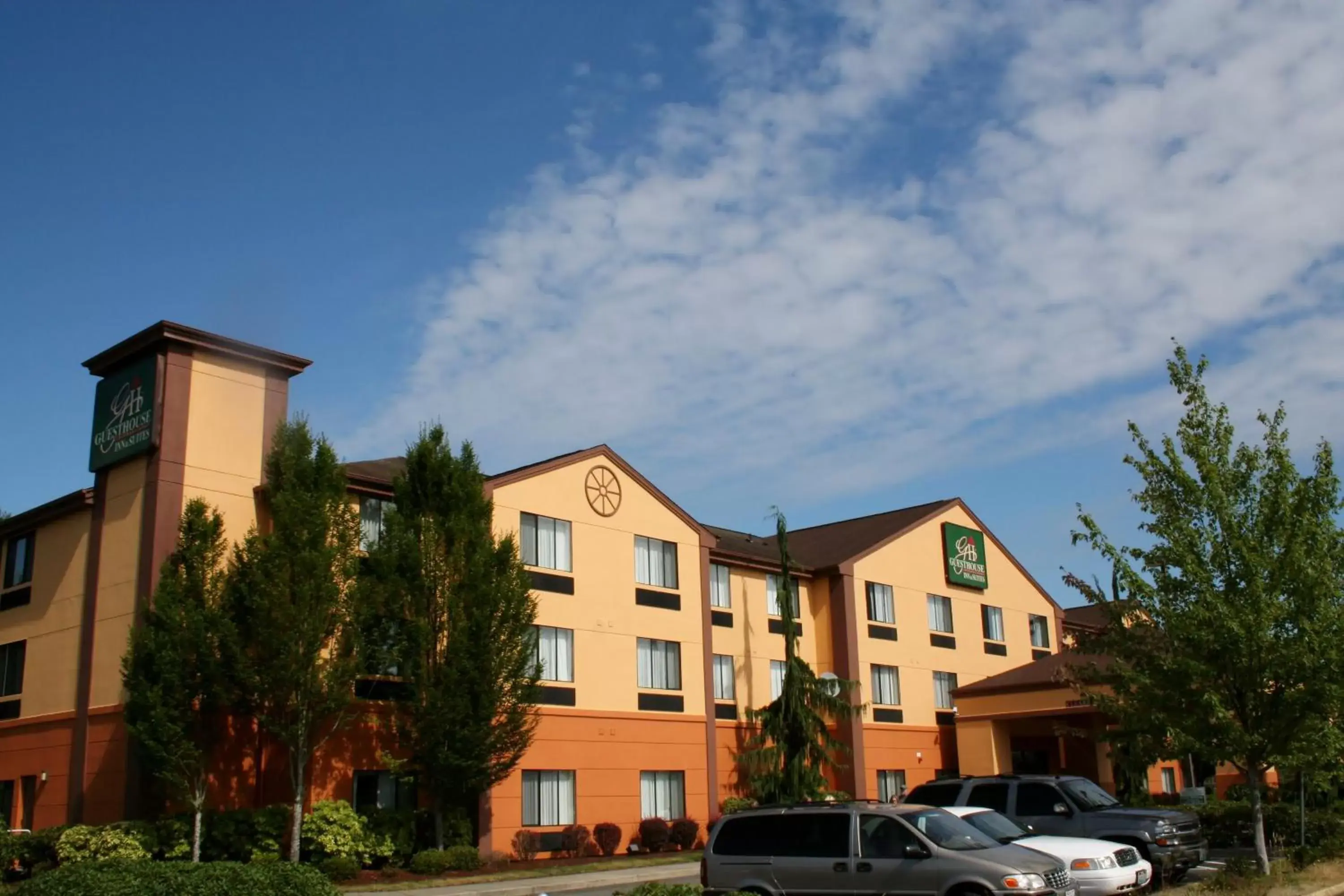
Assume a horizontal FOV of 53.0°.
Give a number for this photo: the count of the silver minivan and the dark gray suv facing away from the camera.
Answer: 0

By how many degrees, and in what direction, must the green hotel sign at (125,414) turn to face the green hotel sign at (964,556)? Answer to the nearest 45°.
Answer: approximately 135° to its left

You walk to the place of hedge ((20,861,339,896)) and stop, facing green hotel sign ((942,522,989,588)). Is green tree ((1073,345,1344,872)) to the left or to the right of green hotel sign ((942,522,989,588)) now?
right

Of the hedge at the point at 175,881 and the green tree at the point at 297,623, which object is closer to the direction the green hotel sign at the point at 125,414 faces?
the hedge

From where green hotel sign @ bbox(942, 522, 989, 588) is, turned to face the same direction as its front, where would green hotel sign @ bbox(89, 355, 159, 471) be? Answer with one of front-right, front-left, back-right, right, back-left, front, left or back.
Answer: right

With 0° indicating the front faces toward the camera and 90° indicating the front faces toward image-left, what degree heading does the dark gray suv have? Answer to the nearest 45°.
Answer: approximately 315°

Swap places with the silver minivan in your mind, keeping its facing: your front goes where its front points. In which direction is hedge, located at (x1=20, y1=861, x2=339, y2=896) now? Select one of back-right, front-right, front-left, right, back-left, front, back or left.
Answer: back-right

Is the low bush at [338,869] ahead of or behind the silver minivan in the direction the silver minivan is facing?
behind

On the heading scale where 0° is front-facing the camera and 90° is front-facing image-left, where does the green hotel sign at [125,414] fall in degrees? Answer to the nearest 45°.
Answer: approximately 45°

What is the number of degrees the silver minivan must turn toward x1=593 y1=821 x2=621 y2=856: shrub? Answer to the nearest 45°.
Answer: approximately 135° to its left

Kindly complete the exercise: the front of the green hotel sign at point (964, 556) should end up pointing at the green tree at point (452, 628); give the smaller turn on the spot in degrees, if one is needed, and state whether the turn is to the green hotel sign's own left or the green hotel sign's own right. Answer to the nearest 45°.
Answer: approximately 90° to the green hotel sign's own right

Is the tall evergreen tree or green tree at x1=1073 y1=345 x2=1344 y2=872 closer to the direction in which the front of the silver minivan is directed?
the green tree
